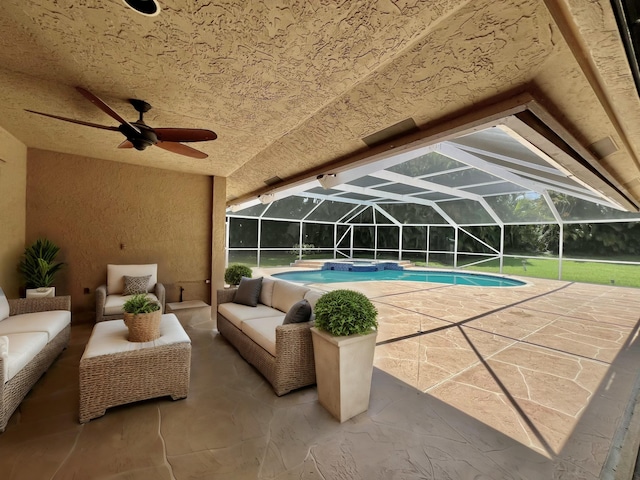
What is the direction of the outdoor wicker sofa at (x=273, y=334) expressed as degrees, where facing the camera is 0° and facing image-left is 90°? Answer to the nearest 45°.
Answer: approximately 45°

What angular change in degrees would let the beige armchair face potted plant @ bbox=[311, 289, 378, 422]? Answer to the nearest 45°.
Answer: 0° — it already faces it

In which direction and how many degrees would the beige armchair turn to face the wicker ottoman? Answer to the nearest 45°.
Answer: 0° — it already faces it

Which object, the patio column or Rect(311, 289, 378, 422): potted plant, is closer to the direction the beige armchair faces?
the potted plant

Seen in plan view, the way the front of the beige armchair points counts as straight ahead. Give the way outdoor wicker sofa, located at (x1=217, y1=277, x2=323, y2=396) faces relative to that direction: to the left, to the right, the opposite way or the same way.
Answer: to the right

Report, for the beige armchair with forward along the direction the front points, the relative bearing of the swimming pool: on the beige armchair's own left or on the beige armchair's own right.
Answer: on the beige armchair's own left
